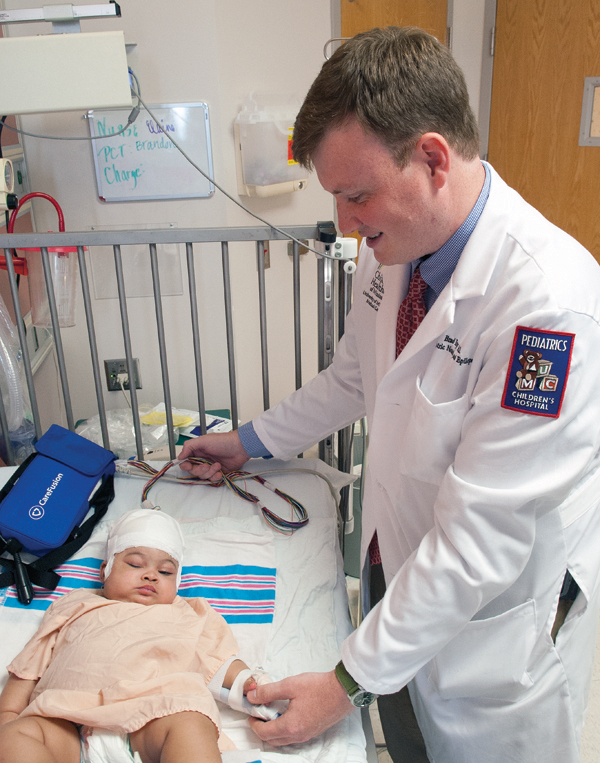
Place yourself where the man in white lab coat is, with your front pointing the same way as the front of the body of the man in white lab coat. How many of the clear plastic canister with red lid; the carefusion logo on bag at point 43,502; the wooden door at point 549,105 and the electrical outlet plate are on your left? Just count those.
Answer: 0

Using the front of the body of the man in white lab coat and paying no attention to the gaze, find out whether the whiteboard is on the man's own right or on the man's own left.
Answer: on the man's own right

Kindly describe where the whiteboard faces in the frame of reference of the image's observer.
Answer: facing the viewer

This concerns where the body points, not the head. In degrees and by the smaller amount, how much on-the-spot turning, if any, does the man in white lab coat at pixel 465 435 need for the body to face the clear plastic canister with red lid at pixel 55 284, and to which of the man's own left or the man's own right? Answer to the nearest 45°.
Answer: approximately 90° to the man's own right

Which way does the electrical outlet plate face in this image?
toward the camera

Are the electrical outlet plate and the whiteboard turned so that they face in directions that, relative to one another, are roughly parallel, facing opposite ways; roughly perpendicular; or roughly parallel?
roughly parallel

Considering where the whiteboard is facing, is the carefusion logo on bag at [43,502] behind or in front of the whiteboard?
in front

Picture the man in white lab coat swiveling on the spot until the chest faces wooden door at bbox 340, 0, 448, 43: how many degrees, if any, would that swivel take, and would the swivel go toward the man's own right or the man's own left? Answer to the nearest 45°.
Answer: approximately 135° to the man's own right

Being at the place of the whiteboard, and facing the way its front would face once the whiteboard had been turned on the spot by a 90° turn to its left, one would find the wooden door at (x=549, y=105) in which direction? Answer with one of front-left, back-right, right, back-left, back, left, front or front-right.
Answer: front

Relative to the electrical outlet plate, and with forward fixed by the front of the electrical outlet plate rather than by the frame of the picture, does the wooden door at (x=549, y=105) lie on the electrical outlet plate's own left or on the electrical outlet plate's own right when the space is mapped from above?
on the electrical outlet plate's own left

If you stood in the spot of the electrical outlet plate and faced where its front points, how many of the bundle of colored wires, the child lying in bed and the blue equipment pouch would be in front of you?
3

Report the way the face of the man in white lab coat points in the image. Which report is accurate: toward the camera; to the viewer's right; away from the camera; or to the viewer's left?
to the viewer's left

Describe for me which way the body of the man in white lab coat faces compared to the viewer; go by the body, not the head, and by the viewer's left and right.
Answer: facing the viewer and to the left of the viewer
